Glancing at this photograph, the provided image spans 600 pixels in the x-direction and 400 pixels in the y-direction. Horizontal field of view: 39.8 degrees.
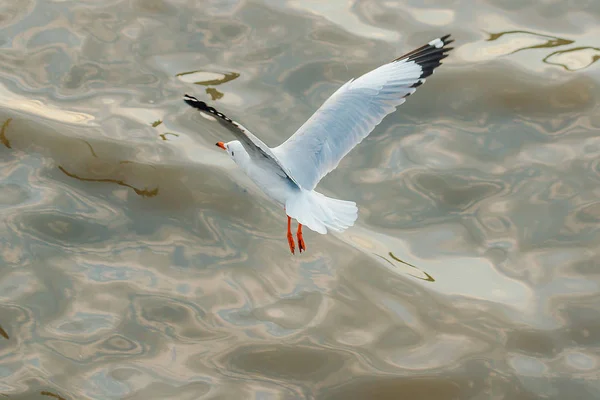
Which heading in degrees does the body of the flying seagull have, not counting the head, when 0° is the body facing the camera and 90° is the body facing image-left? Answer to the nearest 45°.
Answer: approximately 135°
